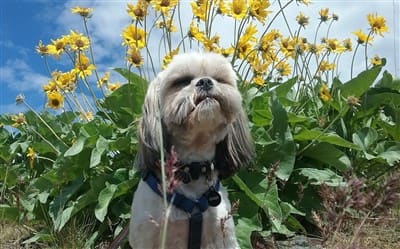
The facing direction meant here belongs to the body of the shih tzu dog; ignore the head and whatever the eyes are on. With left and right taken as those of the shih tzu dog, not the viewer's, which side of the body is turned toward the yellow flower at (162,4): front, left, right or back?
back

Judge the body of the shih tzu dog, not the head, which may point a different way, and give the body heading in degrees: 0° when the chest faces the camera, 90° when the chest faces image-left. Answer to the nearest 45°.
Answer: approximately 0°

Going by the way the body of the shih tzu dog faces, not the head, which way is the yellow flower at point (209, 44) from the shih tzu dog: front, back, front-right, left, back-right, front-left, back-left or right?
back

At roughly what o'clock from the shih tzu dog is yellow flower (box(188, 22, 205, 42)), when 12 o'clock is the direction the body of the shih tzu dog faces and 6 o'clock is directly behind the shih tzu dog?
The yellow flower is roughly at 6 o'clock from the shih tzu dog.

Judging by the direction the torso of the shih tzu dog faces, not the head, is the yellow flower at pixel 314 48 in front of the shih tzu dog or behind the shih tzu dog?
behind

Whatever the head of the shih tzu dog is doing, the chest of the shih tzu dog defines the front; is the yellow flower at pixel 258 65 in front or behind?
behind

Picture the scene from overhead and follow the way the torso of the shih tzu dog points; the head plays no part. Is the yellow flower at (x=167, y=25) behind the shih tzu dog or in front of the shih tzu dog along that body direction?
behind
